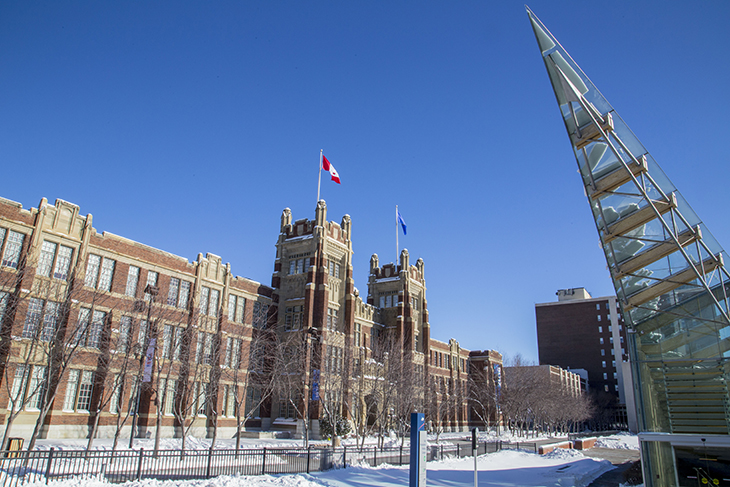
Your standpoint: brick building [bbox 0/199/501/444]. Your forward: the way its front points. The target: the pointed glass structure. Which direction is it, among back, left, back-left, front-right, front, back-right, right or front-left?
front

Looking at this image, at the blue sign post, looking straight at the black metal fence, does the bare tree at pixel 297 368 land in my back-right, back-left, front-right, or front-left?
front-right

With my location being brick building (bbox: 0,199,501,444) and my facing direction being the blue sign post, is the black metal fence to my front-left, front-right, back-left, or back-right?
front-right

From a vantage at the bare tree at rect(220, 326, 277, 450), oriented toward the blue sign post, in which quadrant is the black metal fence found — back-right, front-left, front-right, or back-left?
front-right

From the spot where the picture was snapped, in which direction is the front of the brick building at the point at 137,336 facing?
facing the viewer and to the right of the viewer

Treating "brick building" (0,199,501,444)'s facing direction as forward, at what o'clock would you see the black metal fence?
The black metal fence is roughly at 1 o'clock from the brick building.

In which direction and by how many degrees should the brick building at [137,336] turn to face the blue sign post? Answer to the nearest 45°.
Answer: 0° — it already faces it

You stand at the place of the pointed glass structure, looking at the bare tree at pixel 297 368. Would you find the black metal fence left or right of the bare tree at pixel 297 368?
left
